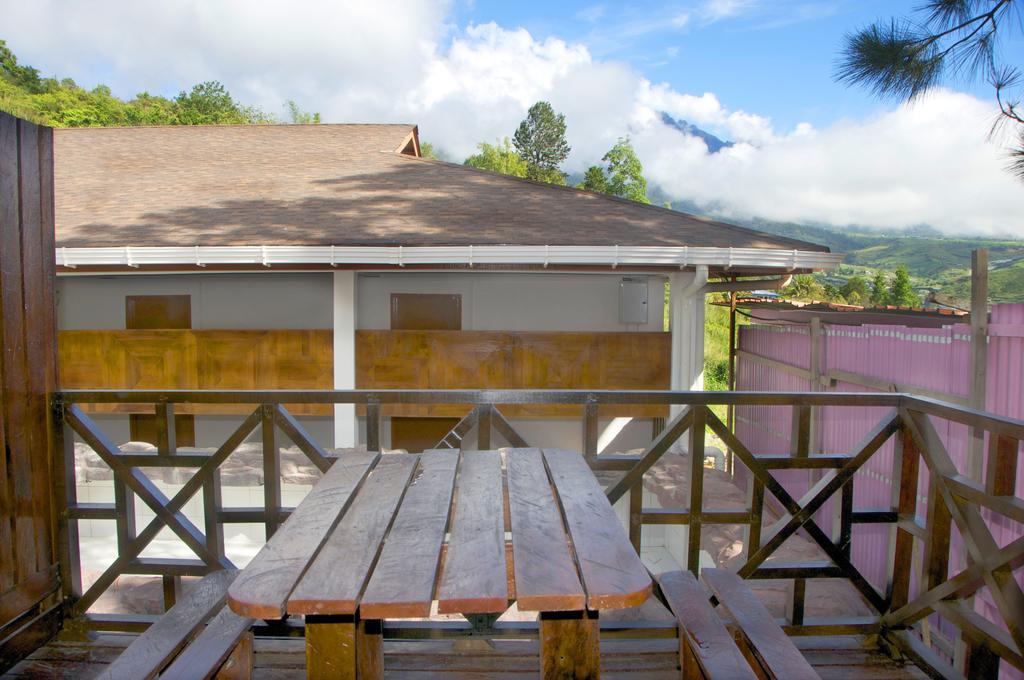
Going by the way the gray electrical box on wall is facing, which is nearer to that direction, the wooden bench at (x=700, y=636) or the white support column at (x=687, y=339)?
the wooden bench

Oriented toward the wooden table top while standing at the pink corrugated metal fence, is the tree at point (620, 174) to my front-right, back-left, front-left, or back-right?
back-right

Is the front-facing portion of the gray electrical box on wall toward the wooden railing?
yes

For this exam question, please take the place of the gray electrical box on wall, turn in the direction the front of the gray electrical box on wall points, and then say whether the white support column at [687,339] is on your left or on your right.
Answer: on your left

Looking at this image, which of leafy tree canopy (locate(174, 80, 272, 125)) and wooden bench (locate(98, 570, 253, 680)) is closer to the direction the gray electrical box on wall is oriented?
the wooden bench

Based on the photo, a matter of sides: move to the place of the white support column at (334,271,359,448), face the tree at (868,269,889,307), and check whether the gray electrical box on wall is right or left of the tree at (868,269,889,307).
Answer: right

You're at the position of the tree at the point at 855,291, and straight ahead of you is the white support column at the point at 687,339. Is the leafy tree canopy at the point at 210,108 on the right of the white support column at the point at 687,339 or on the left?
right

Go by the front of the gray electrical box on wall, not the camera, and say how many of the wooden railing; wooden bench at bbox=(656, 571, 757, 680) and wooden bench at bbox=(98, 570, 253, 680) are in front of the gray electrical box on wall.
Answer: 3

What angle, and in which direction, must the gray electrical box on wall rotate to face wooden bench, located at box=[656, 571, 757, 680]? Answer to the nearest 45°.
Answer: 0° — it already faces it

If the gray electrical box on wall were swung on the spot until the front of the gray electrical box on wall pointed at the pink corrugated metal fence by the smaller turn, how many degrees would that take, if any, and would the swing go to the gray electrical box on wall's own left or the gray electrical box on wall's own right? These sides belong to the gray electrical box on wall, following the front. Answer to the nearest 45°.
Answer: approximately 45° to the gray electrical box on wall's own left

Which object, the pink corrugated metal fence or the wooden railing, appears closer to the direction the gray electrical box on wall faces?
the wooden railing

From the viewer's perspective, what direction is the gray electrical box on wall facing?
toward the camera

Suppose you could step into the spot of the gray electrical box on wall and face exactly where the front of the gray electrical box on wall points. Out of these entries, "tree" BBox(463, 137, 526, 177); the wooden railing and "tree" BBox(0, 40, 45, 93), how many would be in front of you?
1

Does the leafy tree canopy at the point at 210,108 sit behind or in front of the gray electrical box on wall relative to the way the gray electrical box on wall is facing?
behind

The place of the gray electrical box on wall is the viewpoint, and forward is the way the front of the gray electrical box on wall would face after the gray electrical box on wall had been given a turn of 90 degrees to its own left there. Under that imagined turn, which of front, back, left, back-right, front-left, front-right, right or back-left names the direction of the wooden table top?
right

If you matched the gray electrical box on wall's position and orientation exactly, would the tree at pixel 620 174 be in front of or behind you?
behind

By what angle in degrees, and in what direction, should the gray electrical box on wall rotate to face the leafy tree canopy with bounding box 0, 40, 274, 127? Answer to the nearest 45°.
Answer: approximately 135° to its right
